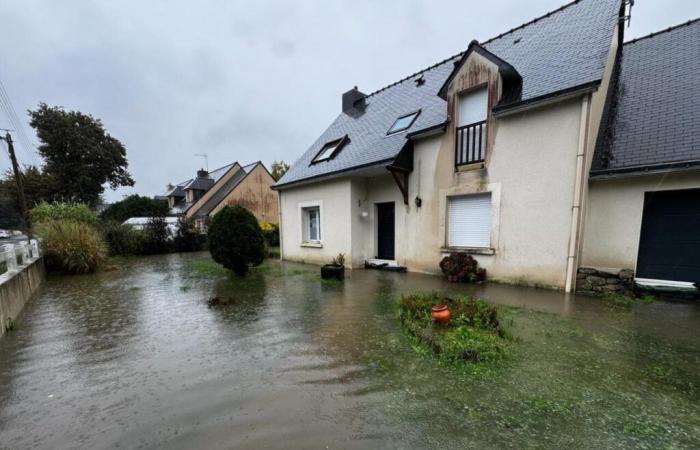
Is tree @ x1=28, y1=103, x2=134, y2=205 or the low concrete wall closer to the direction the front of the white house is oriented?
the low concrete wall

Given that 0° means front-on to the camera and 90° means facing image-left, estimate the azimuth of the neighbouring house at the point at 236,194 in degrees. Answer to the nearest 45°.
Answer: approximately 45°

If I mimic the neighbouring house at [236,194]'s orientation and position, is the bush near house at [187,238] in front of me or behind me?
in front

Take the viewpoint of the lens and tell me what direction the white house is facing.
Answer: facing the viewer and to the left of the viewer

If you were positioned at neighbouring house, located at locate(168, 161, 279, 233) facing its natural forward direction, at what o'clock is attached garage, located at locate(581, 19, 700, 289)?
attached garage, located at locate(581, 19, 700, 289) is roughly at 10 o'clock from neighbouring house, located at locate(168, 161, 279, 233).

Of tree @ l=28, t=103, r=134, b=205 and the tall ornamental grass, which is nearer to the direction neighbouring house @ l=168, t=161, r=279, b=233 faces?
the tall ornamental grass

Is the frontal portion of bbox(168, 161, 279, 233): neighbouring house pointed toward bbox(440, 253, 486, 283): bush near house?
no

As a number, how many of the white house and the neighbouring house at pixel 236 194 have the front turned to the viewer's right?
0

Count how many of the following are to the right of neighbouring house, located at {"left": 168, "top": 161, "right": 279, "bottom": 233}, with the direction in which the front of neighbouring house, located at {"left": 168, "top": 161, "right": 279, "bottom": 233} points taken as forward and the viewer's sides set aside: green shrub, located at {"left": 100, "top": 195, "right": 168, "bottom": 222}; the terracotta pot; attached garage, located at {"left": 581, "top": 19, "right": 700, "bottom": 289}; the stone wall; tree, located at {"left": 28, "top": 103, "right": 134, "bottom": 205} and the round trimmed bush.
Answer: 2

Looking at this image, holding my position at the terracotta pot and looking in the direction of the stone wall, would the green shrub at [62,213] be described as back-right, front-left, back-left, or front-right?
back-left

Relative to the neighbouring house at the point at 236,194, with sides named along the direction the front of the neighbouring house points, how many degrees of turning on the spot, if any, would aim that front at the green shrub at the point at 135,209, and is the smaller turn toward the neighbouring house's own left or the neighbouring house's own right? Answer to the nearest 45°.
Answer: approximately 90° to the neighbouring house's own right
